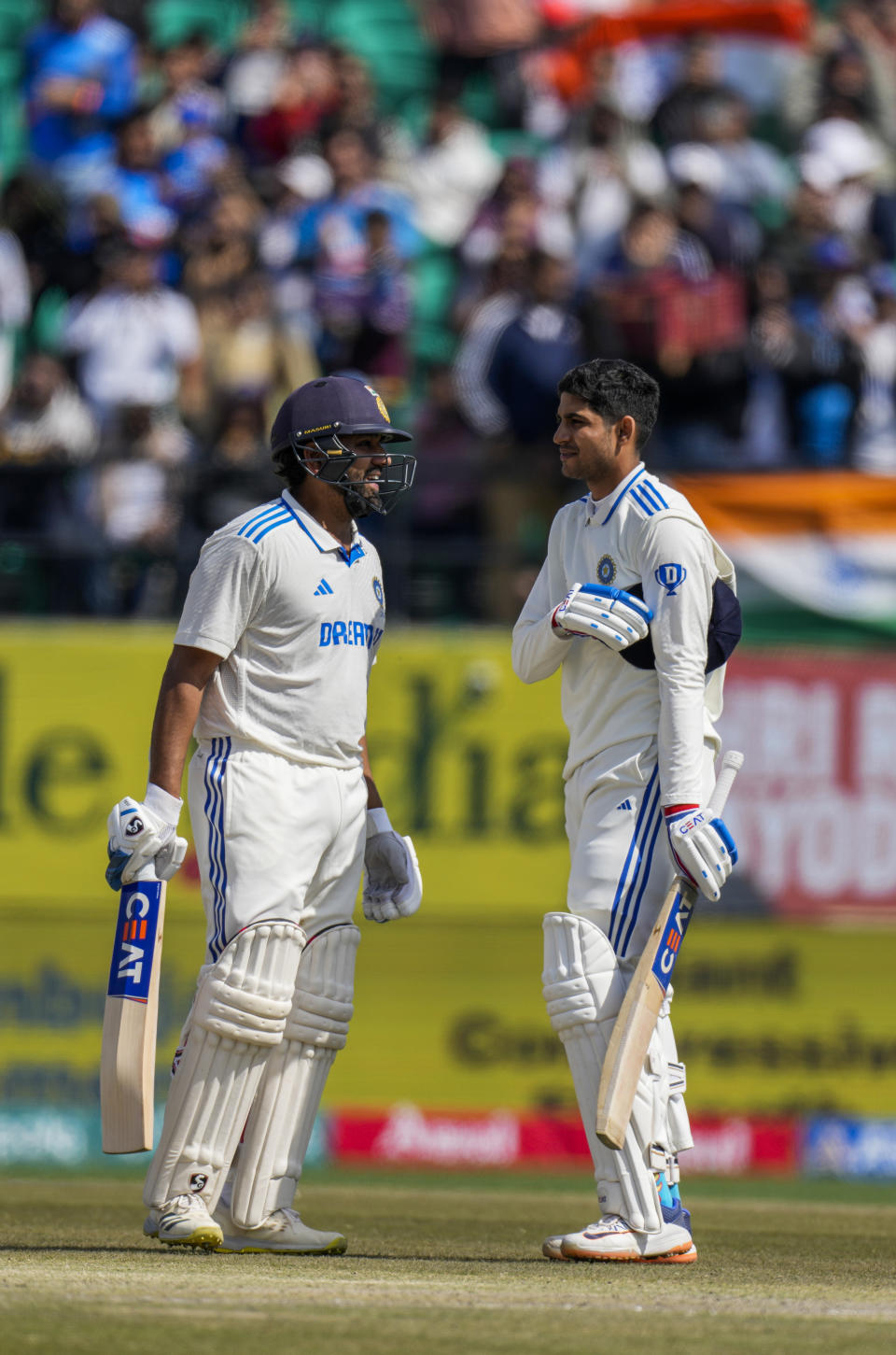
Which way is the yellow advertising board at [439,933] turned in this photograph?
toward the camera

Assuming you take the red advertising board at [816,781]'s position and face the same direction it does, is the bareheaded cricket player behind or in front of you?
in front

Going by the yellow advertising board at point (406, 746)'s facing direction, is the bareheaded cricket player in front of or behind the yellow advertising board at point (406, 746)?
in front

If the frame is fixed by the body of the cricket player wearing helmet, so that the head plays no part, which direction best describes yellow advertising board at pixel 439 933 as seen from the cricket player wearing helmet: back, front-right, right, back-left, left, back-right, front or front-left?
back-left

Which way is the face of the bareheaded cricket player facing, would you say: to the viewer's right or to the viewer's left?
to the viewer's left

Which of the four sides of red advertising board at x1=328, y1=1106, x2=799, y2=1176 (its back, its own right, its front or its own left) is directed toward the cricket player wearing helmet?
front

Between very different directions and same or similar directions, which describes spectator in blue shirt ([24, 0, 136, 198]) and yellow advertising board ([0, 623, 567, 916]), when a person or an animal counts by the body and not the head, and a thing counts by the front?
same or similar directions

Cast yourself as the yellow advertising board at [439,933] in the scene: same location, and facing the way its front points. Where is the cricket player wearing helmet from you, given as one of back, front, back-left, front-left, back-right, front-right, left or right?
front

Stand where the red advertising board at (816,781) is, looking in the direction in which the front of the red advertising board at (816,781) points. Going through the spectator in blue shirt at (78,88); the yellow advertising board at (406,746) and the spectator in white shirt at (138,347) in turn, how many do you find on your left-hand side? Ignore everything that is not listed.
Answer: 0

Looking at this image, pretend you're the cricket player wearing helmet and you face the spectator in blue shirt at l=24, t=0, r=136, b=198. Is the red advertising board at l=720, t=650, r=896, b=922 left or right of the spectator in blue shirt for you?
right

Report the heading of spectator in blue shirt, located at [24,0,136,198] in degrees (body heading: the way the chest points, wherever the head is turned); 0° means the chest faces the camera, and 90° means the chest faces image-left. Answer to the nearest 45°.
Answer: approximately 0°

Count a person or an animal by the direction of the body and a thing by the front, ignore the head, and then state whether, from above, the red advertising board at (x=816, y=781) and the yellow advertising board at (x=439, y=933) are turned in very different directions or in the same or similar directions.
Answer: same or similar directions

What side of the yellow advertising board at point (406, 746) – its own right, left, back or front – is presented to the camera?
front

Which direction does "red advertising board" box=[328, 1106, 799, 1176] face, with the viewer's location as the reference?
facing the viewer

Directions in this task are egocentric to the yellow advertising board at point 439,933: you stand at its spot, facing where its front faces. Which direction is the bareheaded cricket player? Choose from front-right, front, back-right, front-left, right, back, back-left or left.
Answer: front

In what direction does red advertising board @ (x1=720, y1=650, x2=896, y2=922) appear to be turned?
toward the camera

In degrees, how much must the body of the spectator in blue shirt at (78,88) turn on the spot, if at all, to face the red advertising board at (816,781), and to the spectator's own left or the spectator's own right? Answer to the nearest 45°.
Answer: approximately 45° to the spectator's own left

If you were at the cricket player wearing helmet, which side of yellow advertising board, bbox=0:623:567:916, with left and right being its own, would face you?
front
